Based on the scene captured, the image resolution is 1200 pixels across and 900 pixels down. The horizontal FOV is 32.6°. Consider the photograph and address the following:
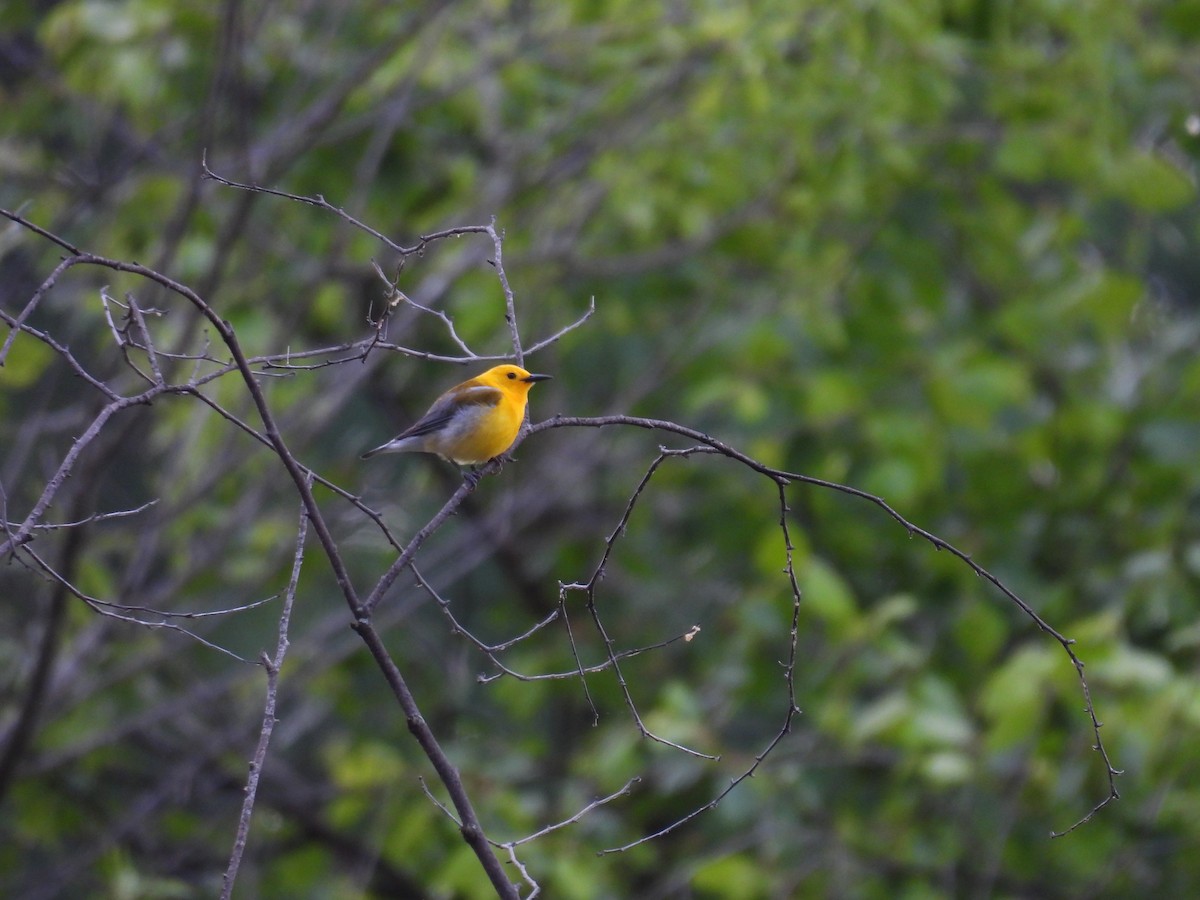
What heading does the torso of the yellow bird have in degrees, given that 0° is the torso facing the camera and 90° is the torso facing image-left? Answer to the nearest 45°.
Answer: approximately 270°

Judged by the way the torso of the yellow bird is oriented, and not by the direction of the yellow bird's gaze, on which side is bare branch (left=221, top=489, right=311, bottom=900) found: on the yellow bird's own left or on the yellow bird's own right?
on the yellow bird's own right
